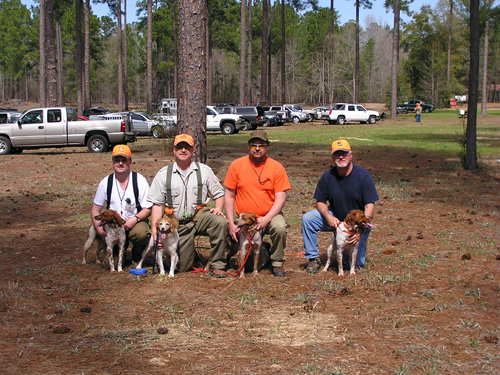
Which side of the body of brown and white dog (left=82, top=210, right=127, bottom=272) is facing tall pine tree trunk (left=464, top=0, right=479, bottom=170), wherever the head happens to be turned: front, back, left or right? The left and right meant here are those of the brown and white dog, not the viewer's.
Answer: left

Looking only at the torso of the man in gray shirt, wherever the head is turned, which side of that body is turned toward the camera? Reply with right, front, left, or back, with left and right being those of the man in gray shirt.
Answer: front

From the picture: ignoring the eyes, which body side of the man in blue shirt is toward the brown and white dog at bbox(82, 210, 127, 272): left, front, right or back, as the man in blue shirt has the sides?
right

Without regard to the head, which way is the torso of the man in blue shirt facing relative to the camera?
toward the camera

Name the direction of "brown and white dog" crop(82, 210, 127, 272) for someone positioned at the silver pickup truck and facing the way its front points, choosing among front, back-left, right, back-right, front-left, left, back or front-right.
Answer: left

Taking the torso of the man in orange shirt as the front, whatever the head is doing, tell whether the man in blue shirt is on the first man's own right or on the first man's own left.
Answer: on the first man's own left

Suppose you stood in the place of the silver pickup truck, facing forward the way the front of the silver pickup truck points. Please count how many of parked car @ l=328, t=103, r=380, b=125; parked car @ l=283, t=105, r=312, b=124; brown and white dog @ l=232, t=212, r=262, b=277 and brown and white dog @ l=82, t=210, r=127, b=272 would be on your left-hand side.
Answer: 2

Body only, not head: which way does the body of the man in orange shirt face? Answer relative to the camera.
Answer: toward the camera

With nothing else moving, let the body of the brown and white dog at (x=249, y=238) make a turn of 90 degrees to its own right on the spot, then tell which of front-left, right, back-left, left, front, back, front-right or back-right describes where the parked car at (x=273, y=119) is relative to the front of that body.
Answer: right

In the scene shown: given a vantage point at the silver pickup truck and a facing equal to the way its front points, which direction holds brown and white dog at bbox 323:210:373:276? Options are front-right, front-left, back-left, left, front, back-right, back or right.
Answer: left

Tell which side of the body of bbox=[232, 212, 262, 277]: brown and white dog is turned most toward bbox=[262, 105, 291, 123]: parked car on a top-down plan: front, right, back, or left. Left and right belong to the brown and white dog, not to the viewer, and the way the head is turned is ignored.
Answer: back

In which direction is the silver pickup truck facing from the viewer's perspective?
to the viewer's left

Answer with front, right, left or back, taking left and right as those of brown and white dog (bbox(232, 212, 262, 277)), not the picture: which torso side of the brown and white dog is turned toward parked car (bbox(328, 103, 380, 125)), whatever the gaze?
back

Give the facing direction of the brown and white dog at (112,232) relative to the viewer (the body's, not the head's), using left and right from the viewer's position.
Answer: facing the viewer and to the right of the viewer
